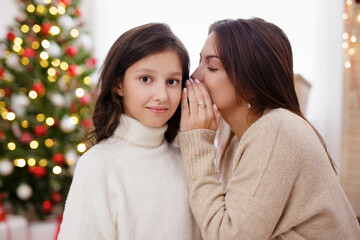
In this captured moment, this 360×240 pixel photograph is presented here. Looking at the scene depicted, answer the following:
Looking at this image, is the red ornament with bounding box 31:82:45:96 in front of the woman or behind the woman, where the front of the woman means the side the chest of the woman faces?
in front

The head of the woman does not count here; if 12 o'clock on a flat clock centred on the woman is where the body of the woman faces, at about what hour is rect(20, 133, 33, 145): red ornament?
The red ornament is roughly at 1 o'clock from the woman.

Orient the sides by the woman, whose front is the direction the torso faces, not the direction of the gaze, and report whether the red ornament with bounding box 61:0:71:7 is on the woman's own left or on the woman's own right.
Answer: on the woman's own right

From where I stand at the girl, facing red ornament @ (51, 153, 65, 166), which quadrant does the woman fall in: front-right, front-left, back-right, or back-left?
back-right

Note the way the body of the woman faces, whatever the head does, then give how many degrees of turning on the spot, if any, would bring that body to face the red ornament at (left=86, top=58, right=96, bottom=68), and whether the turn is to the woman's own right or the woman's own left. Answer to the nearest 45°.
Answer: approximately 45° to the woman's own right

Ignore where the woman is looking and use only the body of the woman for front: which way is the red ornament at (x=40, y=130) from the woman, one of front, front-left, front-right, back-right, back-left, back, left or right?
front-right

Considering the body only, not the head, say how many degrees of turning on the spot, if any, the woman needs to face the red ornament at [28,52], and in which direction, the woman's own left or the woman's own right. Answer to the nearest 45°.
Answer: approximately 45° to the woman's own right

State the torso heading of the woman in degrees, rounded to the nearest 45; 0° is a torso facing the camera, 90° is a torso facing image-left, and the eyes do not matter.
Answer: approximately 90°

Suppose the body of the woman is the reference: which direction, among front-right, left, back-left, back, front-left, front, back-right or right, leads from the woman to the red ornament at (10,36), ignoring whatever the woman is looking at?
front-right

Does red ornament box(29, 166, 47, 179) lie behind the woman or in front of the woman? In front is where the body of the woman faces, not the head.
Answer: in front

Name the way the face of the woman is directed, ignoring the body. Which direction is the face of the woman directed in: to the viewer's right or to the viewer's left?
to the viewer's left
